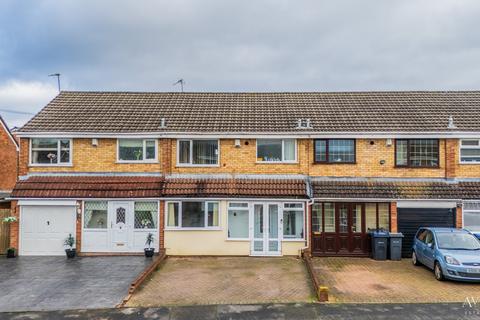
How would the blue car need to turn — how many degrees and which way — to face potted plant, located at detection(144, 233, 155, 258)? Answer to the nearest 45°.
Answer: approximately 135° to its right

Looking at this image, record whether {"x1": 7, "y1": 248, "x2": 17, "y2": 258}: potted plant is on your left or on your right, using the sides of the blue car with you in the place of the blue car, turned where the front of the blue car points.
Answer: on your right

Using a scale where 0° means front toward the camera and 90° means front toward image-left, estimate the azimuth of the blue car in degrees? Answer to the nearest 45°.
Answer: approximately 315°

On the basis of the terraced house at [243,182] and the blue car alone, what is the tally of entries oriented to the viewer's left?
0

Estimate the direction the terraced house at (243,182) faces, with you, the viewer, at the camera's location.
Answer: facing the viewer

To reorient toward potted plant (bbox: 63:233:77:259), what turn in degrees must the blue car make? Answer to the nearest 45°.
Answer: approximately 135° to its right

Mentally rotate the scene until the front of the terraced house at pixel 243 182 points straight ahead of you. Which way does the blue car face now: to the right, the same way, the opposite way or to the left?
the same way
